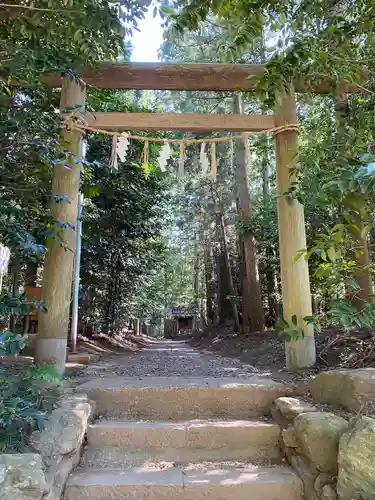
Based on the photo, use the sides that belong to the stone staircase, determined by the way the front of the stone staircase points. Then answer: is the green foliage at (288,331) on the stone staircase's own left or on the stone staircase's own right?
on the stone staircase's own left

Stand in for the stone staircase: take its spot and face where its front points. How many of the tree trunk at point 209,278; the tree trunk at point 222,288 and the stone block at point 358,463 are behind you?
2

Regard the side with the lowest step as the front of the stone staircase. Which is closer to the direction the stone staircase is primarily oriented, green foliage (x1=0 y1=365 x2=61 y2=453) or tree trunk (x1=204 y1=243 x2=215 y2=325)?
the green foliage

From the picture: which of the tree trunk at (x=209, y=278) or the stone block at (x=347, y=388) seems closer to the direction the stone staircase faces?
the stone block

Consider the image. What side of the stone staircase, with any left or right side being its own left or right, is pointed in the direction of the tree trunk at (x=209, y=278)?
back

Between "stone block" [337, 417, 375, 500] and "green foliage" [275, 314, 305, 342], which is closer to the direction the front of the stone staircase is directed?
the stone block

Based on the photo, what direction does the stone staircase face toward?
toward the camera

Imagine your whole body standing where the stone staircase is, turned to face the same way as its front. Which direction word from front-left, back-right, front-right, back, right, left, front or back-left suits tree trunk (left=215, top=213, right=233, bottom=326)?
back

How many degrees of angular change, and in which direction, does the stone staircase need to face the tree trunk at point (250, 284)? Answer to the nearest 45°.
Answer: approximately 180°

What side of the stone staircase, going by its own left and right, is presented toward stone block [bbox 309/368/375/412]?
left

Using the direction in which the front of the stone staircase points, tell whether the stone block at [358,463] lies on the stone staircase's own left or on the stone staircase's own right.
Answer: on the stone staircase's own left

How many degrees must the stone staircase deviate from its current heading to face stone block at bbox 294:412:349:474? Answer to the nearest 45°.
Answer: approximately 45° to its left
